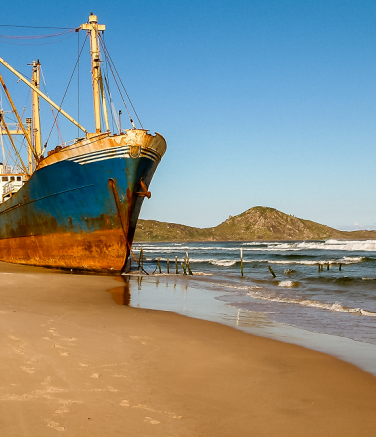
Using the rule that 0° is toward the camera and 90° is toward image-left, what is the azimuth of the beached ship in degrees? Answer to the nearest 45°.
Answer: approximately 315°
